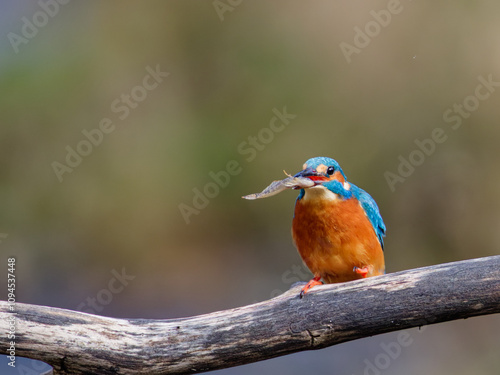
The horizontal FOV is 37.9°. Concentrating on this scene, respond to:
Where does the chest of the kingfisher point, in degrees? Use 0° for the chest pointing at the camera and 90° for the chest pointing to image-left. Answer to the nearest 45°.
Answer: approximately 45°
